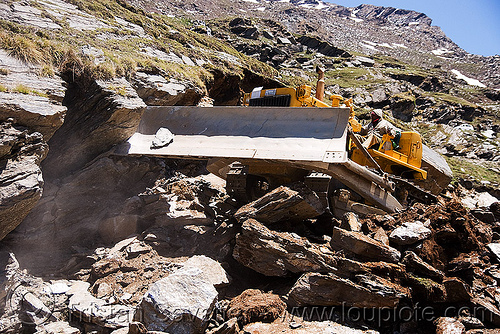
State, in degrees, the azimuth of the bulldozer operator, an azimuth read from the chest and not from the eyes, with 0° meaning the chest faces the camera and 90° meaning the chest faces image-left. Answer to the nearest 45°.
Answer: approximately 45°

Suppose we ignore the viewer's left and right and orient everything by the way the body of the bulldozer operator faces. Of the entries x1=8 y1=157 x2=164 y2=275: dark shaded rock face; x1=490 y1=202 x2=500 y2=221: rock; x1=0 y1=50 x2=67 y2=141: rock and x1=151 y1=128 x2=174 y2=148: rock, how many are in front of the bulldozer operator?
3

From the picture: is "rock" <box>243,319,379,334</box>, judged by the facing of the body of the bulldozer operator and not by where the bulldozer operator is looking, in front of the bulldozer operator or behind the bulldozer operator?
in front

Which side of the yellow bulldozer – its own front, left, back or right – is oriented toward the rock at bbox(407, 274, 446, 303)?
left

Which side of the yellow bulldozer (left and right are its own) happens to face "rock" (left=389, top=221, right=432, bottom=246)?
left

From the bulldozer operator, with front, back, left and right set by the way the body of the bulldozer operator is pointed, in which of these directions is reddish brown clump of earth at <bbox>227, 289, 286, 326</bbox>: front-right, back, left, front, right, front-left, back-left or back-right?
front-left

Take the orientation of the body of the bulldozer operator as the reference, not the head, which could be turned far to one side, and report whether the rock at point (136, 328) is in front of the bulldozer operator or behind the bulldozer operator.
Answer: in front

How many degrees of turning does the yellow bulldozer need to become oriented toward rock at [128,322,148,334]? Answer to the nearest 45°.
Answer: approximately 45° to its left

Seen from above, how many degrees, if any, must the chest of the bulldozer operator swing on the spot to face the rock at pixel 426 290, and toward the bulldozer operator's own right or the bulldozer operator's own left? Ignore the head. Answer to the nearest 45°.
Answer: approximately 45° to the bulldozer operator's own left

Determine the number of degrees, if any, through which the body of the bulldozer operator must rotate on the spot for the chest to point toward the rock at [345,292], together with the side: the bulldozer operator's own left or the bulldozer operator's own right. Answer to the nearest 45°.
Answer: approximately 45° to the bulldozer operator's own left

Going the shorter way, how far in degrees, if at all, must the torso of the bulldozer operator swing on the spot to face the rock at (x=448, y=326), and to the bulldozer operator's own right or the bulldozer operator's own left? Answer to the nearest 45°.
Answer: approximately 45° to the bulldozer operator's own left

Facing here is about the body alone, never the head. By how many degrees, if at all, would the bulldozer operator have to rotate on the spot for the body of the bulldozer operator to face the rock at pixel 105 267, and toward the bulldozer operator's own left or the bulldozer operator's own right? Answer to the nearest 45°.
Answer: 0° — they already face it

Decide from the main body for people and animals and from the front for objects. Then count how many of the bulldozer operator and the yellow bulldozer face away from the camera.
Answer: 0
